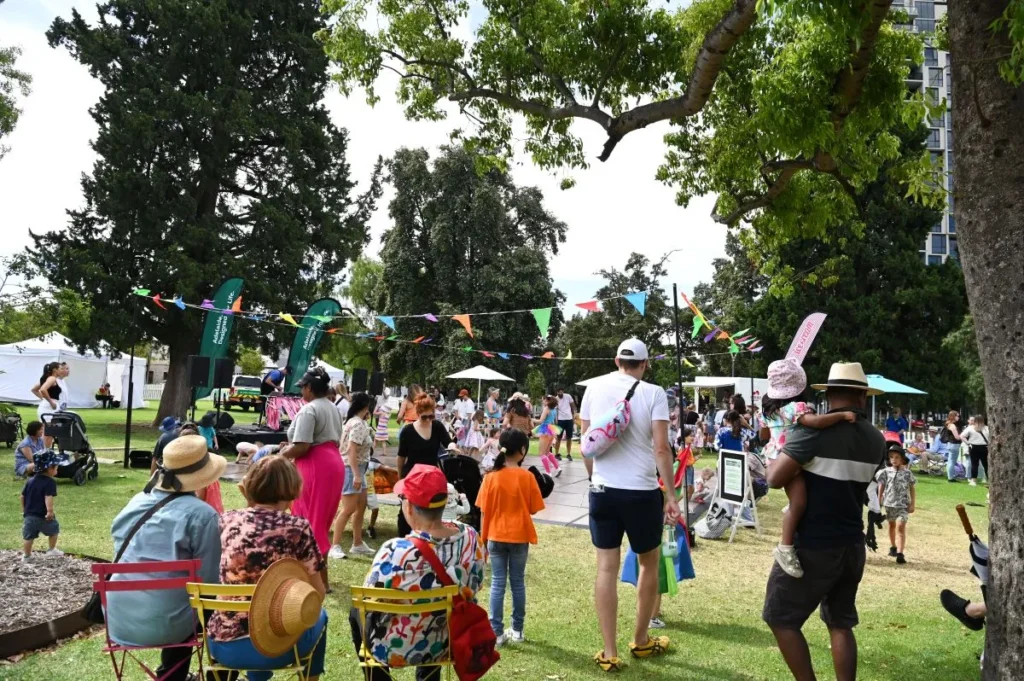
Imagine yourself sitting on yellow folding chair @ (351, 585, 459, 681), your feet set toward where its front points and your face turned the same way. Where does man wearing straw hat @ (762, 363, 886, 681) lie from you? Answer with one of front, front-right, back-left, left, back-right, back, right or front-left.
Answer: right

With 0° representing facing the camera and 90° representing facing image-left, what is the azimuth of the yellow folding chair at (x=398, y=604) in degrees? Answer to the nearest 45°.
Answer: approximately 180°

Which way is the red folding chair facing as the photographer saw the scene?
facing away from the viewer

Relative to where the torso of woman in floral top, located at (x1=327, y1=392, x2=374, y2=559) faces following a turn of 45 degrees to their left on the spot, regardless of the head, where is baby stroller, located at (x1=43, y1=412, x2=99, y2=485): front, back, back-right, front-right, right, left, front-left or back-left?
left

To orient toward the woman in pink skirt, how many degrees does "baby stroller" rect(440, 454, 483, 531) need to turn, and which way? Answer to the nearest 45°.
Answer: approximately 90° to its right

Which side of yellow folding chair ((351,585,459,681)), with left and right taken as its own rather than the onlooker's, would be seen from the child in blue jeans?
front

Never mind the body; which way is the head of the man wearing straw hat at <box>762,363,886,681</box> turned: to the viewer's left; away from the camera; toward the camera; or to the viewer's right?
away from the camera

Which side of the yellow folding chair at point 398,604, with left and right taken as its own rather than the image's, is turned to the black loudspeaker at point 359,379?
front

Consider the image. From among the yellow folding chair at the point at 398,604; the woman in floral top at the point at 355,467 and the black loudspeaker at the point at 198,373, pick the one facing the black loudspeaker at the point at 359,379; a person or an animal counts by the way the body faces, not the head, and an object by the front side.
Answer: the yellow folding chair

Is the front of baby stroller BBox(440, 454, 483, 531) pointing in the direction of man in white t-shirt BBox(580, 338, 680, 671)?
no

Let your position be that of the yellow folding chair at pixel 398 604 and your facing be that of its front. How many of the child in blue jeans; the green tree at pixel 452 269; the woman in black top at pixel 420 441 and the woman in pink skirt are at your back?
0

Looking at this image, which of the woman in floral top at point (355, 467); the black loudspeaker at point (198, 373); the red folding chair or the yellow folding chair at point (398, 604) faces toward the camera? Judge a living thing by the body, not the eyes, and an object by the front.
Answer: the black loudspeaker

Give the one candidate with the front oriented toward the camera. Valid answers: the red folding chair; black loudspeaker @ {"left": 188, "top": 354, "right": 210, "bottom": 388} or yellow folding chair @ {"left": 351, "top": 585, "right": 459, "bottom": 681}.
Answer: the black loudspeaker

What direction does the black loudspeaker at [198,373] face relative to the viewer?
toward the camera
